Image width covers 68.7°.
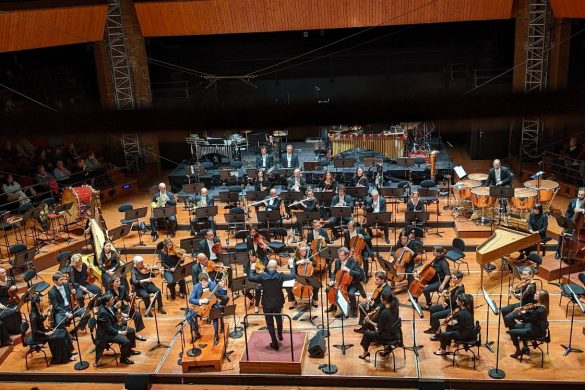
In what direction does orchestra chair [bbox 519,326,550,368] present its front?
to the viewer's left

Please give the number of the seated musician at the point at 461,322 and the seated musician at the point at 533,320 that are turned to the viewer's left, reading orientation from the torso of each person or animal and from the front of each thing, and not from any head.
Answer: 2

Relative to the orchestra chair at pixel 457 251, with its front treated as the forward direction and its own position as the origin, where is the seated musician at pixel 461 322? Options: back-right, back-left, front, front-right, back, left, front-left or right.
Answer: front-left

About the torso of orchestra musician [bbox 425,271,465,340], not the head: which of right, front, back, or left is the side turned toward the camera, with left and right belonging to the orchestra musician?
left

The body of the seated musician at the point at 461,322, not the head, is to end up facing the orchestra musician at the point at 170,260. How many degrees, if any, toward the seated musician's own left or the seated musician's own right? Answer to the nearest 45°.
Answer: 0° — they already face them

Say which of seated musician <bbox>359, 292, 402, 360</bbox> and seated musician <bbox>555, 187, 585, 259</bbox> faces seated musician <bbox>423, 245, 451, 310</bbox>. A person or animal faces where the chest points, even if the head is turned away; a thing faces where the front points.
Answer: seated musician <bbox>555, 187, 585, 259</bbox>

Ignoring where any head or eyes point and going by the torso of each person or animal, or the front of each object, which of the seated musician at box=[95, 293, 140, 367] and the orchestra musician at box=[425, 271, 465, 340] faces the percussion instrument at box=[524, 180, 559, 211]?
the seated musician

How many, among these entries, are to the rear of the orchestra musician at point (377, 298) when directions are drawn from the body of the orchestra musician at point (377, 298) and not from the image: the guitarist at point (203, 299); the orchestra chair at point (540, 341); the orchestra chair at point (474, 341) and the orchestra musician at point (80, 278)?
2

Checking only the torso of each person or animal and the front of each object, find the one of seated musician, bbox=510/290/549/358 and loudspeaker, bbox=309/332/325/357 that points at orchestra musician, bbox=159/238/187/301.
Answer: the seated musician

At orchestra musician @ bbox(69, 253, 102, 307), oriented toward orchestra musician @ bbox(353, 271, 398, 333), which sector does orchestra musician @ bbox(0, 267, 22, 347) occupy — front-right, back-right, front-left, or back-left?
back-right

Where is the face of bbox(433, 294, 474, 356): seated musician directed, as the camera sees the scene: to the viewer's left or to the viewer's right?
to the viewer's left

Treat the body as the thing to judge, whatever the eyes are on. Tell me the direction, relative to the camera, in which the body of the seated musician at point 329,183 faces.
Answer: toward the camera

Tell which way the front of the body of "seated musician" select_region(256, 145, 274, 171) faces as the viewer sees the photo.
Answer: toward the camera

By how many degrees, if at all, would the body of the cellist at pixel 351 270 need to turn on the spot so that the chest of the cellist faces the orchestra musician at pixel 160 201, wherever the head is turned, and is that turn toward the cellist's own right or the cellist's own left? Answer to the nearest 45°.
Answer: approximately 90° to the cellist's own right

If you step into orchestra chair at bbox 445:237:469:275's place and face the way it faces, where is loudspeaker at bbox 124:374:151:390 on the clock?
The loudspeaker is roughly at 12 o'clock from the orchestra chair.
